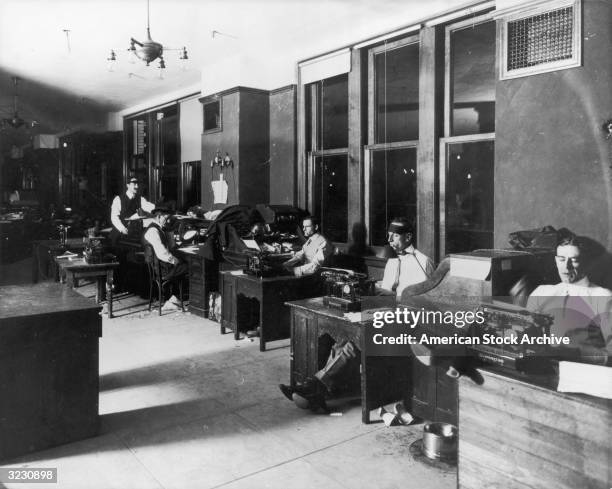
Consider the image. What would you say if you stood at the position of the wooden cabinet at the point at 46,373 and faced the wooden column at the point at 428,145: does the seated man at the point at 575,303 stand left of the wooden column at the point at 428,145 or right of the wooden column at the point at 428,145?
right

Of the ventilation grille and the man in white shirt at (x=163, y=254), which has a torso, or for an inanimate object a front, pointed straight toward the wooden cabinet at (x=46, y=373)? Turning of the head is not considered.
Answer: the ventilation grille

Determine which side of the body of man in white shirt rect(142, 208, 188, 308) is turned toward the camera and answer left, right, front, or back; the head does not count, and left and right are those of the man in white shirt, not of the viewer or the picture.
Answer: right
